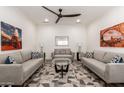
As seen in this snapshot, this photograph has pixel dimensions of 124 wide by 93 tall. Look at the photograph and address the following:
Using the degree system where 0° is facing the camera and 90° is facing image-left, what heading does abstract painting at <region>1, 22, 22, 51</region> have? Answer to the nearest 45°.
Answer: approximately 315°

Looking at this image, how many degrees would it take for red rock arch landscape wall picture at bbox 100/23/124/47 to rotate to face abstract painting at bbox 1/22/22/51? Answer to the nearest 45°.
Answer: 0° — it already faces it

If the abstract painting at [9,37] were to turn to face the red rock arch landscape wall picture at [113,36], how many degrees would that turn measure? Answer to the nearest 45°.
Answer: approximately 45° to its left

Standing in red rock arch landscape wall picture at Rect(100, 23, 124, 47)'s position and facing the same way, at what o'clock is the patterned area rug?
The patterned area rug is roughly at 12 o'clock from the red rock arch landscape wall picture.
